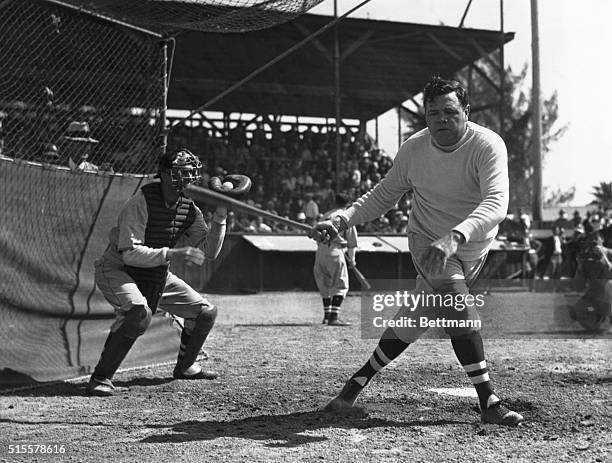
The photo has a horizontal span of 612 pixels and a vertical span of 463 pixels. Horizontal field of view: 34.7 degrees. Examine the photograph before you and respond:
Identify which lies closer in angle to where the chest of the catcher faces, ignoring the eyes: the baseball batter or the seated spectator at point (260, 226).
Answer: the baseball batter

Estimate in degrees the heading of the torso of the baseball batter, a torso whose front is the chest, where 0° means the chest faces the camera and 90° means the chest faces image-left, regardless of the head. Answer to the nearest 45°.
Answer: approximately 0°

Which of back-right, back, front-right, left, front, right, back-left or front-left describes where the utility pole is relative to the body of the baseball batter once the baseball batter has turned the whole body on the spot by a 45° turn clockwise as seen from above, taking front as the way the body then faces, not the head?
back-right

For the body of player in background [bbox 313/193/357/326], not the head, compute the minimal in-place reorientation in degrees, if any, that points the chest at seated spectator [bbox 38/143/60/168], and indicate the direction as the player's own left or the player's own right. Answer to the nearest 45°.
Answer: approximately 135° to the player's own right

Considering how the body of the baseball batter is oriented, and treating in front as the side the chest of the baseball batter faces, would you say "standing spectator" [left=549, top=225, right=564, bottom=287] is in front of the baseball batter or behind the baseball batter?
behind
